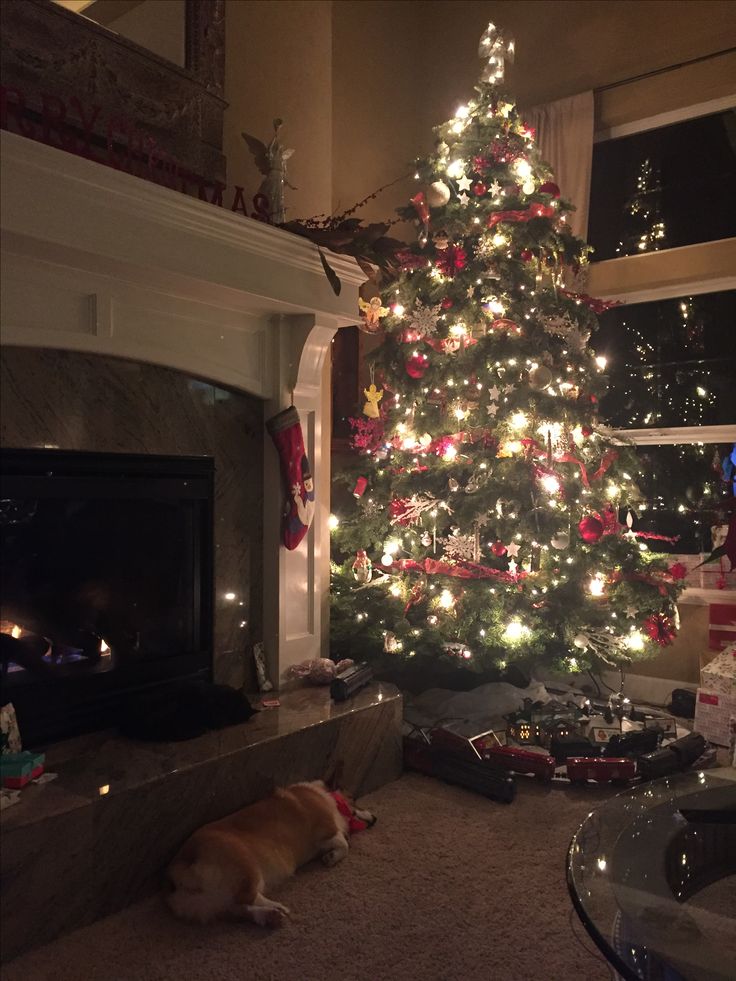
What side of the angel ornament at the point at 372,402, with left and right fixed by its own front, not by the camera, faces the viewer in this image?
front

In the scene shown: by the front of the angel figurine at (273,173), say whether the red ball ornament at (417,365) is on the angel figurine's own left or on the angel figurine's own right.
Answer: on the angel figurine's own left

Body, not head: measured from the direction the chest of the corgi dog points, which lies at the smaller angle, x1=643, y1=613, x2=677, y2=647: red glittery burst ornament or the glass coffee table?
the red glittery burst ornament

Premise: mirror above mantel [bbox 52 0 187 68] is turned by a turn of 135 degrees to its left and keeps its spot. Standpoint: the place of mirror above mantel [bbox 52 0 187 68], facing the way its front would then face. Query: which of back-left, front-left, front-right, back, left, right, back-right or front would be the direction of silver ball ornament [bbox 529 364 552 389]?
right

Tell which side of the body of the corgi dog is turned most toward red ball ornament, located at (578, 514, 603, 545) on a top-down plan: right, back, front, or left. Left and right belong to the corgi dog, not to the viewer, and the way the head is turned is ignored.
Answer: front

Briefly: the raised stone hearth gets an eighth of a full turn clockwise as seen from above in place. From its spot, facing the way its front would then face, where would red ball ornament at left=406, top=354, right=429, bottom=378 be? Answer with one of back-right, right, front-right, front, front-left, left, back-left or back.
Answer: back-left

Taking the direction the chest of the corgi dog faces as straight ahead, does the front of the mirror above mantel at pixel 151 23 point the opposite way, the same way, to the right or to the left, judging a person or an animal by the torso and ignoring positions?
to the right

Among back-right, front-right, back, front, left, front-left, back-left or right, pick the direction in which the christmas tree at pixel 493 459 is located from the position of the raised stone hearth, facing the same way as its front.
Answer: left

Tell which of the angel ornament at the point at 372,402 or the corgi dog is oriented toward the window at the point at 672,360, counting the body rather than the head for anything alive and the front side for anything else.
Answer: the corgi dog

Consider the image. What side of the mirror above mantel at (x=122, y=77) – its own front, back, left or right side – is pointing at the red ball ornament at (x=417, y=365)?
left

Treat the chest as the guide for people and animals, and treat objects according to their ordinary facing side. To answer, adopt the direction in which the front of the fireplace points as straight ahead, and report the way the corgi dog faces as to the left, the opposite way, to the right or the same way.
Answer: to the left

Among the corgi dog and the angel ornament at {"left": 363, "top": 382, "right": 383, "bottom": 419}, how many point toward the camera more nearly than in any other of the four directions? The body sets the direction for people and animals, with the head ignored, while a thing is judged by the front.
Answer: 1

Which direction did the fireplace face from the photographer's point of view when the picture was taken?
facing the viewer and to the right of the viewer

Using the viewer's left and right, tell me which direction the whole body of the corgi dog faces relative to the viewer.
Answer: facing away from the viewer and to the right of the viewer
